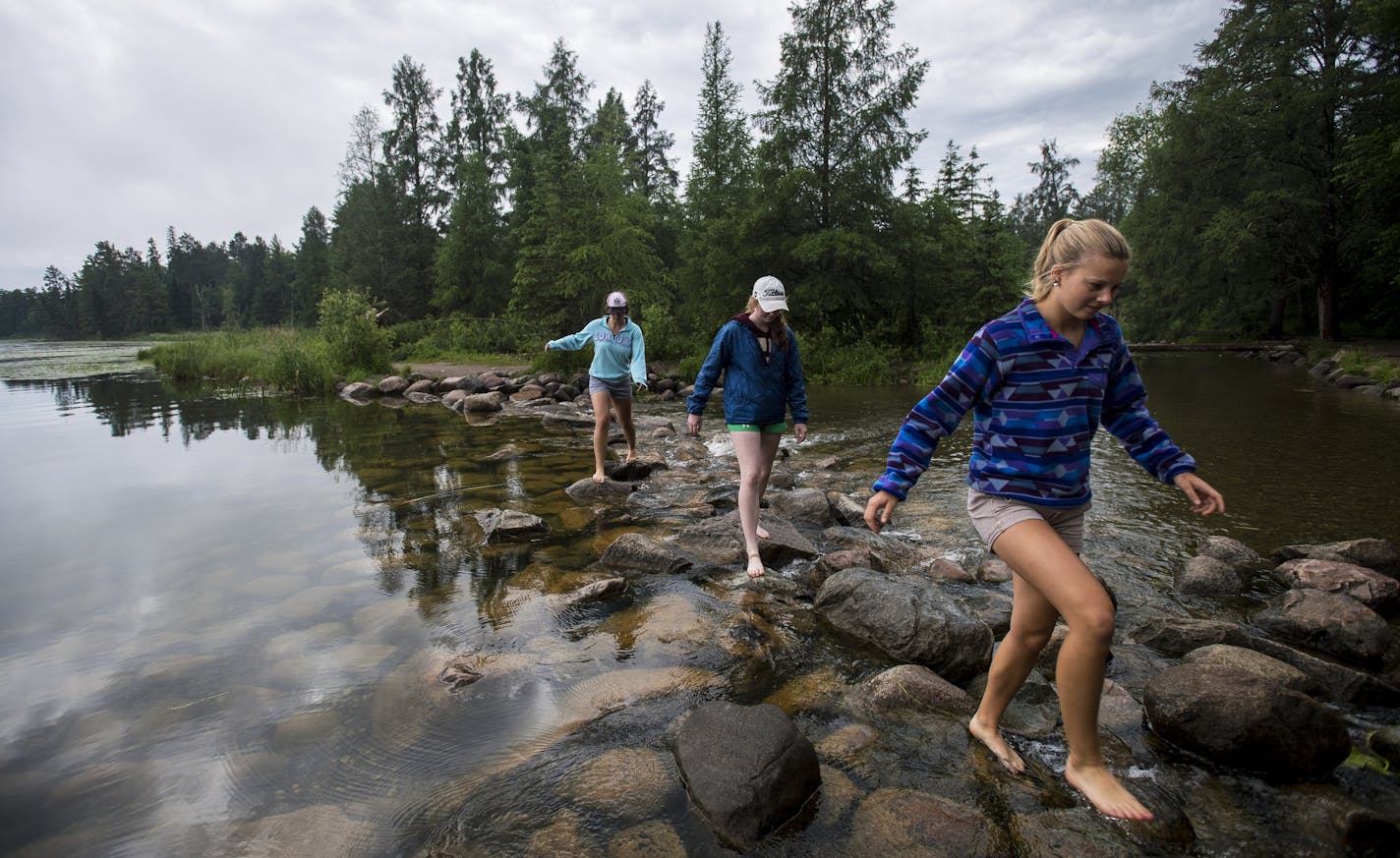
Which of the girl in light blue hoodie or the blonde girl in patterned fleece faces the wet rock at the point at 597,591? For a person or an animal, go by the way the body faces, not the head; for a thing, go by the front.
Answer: the girl in light blue hoodie

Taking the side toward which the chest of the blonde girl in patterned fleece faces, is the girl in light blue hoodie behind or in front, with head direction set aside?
behind

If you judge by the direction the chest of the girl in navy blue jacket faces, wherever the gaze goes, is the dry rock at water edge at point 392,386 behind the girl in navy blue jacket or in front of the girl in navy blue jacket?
behind

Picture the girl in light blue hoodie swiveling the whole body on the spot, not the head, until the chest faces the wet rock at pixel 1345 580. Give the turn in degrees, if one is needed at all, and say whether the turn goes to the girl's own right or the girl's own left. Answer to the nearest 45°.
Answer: approximately 45° to the girl's own left

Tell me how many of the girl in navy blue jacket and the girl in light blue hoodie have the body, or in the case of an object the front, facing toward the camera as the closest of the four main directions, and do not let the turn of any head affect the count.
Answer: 2

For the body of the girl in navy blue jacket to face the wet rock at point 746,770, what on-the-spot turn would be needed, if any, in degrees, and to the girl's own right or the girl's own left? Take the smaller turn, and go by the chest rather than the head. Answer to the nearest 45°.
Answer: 0° — they already face it

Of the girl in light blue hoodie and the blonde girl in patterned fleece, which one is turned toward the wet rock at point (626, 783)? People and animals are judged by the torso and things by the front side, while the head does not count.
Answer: the girl in light blue hoodie

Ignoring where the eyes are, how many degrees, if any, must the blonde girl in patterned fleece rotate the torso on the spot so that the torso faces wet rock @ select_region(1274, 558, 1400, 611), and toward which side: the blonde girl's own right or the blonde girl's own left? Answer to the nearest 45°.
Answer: approximately 90° to the blonde girl's own left
